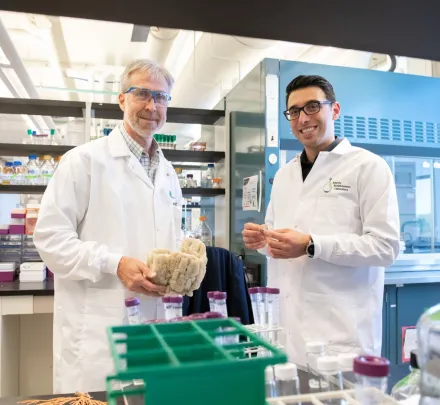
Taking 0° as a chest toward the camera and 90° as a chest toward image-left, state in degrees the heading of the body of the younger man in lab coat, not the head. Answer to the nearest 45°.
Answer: approximately 45°

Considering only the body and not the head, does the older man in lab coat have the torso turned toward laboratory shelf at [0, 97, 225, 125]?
no

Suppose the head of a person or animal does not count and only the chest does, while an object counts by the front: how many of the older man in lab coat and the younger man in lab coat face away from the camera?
0

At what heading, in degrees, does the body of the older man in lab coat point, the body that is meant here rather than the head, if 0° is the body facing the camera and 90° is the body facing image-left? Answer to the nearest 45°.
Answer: approximately 315°

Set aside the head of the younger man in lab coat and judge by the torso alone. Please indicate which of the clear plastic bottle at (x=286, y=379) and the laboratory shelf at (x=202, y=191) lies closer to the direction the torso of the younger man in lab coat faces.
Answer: the clear plastic bottle

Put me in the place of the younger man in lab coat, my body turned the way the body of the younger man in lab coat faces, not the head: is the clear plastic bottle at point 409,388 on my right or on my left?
on my left

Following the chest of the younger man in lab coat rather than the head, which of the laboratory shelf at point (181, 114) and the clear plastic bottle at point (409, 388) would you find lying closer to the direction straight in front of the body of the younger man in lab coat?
the clear plastic bottle

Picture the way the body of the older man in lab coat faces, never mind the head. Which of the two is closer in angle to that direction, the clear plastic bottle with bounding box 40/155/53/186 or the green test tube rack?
the green test tube rack
